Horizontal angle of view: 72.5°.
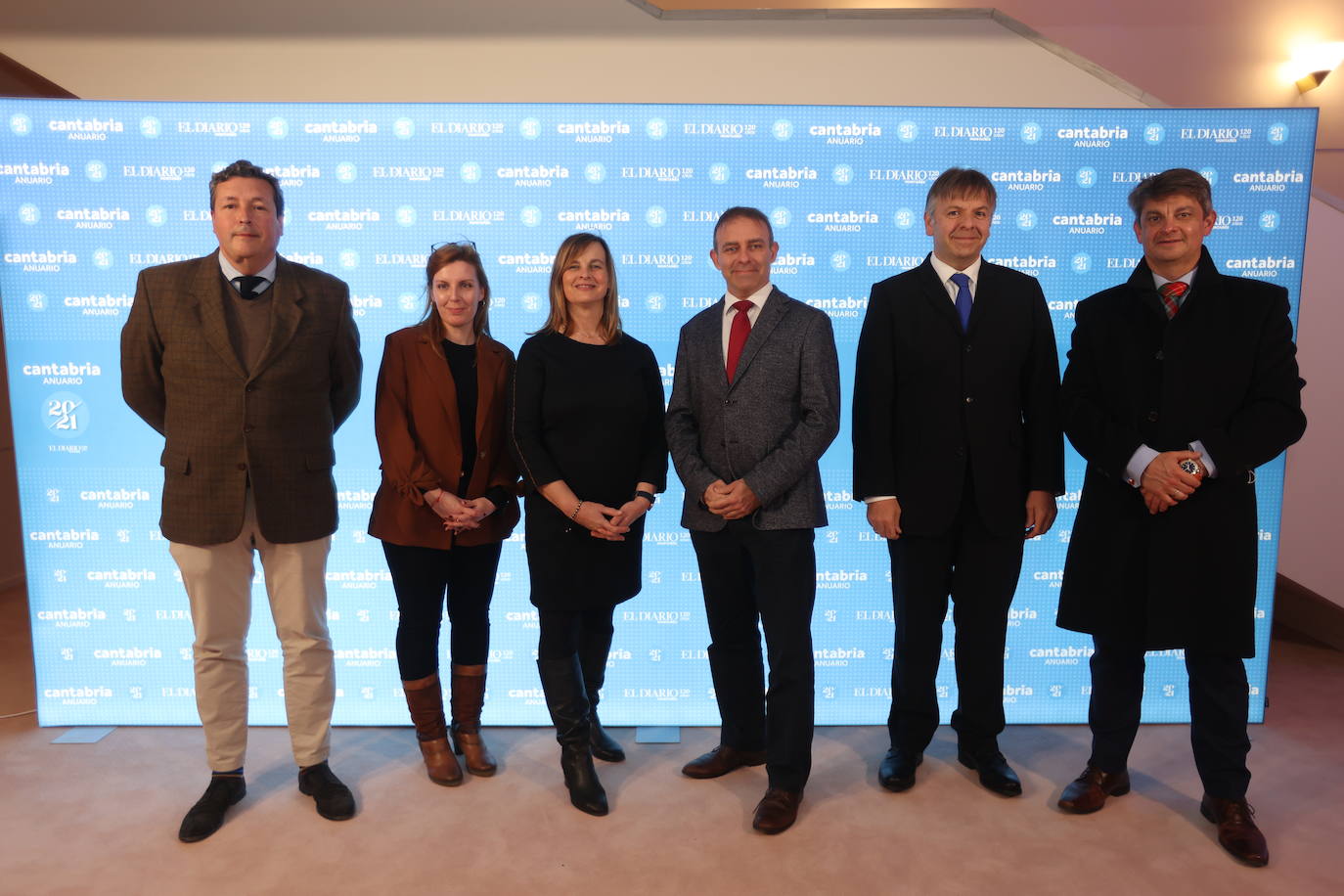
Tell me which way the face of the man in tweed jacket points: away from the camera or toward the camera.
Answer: toward the camera

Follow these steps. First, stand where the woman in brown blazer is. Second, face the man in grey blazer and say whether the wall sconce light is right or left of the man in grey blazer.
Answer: left

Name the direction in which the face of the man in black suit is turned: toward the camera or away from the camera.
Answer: toward the camera

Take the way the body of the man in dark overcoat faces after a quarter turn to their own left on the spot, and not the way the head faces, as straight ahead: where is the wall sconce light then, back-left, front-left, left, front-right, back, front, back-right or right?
left

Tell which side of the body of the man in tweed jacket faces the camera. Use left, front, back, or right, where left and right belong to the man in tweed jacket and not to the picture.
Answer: front

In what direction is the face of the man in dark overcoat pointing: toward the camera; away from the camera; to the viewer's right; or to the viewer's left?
toward the camera

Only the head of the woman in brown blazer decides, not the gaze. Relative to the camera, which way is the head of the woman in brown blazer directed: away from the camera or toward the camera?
toward the camera

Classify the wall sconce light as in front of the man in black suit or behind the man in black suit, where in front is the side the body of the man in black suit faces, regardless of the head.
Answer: behind

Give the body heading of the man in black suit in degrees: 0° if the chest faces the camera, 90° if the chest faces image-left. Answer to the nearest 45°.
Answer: approximately 0°

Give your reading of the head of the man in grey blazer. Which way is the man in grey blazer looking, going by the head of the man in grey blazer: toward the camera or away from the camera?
toward the camera

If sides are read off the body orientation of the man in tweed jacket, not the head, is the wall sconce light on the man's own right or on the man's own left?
on the man's own left

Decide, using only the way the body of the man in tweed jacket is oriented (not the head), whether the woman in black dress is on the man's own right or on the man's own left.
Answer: on the man's own left
